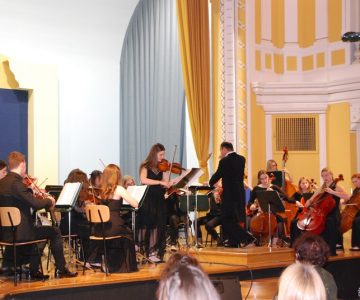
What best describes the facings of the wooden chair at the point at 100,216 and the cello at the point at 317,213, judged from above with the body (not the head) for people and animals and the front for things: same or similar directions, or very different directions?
very different directions

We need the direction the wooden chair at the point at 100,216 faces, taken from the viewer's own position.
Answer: facing away from the viewer and to the right of the viewer

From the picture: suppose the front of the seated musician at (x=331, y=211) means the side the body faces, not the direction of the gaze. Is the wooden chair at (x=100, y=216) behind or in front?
in front

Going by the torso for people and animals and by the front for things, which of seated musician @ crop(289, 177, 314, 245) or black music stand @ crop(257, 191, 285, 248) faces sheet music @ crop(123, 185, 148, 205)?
the seated musician

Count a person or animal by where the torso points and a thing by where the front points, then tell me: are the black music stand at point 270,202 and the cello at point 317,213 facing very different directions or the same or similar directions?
very different directions

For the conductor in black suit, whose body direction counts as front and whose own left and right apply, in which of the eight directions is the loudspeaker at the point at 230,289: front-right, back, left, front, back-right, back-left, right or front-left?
back-left

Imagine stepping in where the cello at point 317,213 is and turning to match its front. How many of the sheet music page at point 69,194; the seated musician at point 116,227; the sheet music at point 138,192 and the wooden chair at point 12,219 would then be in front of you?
4

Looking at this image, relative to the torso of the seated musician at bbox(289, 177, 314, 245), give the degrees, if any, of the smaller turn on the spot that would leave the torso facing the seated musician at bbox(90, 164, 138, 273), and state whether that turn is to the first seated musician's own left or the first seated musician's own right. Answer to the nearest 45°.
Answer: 0° — they already face them

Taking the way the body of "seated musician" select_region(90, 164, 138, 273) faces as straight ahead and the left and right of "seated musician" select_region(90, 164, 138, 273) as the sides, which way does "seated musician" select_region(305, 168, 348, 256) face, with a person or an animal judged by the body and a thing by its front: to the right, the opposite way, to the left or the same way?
the opposite way

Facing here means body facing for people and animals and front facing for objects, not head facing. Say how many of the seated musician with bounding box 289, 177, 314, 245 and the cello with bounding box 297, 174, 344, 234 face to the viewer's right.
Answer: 0

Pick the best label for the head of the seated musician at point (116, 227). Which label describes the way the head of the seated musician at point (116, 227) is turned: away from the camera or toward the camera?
away from the camera

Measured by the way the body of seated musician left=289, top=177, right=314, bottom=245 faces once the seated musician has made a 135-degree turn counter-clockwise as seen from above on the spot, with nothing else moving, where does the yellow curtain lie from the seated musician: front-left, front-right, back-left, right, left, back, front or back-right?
back-left

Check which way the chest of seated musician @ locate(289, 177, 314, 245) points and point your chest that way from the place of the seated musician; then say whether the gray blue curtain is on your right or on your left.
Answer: on your right

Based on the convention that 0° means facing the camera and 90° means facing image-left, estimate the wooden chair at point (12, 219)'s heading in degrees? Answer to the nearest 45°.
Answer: approximately 225°

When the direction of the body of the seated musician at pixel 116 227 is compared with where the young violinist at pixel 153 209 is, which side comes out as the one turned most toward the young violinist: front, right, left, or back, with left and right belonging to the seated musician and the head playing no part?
front
